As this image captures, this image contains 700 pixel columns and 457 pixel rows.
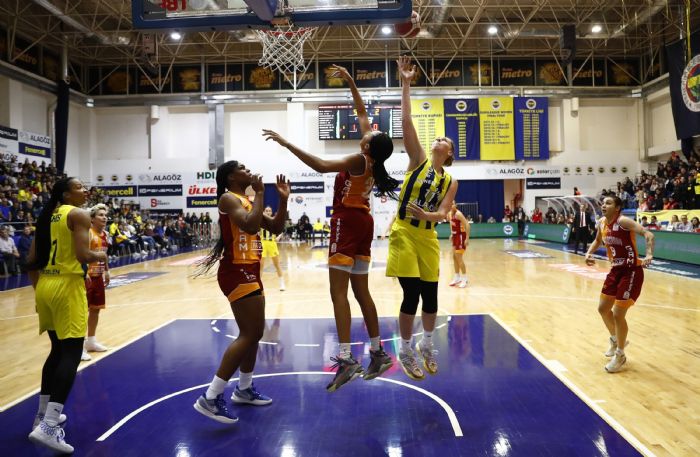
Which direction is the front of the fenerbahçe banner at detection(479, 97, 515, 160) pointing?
toward the camera

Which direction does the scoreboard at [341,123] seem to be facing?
toward the camera

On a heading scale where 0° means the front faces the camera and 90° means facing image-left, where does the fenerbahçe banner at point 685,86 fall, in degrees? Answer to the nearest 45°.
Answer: approximately 45°

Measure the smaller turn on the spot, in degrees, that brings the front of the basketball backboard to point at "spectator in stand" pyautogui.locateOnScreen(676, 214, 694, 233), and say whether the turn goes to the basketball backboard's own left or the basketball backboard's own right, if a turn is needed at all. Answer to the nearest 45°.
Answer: approximately 45° to the basketball backboard's own right

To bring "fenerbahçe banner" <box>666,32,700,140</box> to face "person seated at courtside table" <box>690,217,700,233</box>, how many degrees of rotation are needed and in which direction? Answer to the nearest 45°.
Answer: approximately 45° to its left

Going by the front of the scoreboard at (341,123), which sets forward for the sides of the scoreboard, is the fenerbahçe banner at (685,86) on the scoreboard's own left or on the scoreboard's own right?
on the scoreboard's own left

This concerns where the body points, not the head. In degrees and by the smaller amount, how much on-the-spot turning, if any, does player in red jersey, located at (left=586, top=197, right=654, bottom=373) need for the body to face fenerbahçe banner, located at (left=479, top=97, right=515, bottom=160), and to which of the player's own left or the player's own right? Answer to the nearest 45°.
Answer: approximately 135° to the player's own right

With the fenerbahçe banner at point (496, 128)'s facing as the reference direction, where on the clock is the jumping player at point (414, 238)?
The jumping player is roughly at 12 o'clock from the fenerbahçe banner.

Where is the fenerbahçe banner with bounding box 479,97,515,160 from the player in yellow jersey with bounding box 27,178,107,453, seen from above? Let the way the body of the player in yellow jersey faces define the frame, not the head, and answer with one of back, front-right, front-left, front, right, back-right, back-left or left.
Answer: front

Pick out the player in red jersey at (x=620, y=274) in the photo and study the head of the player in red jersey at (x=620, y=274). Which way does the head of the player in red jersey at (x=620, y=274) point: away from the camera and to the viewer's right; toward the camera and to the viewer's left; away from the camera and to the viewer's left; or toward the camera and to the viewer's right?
toward the camera and to the viewer's left

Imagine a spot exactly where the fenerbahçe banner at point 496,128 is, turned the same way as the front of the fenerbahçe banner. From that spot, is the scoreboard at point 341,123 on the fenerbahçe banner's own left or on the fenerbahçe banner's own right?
on the fenerbahçe banner's own right

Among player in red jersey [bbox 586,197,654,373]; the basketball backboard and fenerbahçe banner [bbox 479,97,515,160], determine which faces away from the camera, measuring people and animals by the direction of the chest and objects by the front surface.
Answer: the basketball backboard

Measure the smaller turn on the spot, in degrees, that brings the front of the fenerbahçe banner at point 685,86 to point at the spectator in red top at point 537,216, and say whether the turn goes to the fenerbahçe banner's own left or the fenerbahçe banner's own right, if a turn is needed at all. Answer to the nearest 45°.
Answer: approximately 90° to the fenerbahçe banner's own right

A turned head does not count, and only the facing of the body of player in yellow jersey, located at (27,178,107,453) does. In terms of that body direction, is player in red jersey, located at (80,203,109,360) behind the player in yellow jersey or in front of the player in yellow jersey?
in front

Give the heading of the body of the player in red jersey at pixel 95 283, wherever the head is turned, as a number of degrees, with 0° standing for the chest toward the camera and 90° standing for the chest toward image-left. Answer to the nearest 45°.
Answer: approximately 315°

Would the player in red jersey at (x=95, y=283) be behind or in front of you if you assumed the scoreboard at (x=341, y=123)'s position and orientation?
in front

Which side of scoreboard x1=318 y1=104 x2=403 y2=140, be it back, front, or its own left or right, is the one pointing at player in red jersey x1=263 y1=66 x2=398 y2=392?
front

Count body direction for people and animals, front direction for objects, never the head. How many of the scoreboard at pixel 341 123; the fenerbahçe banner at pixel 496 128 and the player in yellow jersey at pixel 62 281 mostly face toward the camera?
2
